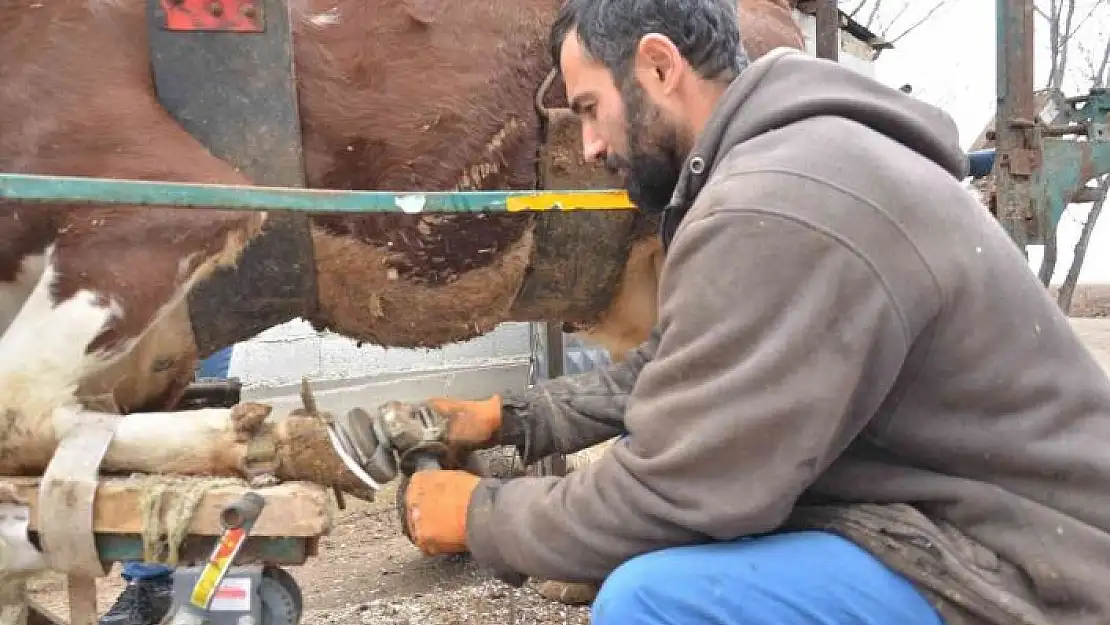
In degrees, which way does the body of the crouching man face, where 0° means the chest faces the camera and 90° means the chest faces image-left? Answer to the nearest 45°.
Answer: approximately 90°

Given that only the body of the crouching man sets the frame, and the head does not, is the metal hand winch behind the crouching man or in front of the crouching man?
in front

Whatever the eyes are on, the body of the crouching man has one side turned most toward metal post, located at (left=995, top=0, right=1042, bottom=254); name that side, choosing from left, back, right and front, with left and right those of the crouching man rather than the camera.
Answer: right

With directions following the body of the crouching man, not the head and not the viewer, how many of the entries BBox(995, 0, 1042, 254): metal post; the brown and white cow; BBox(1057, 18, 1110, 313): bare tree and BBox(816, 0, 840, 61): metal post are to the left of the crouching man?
0

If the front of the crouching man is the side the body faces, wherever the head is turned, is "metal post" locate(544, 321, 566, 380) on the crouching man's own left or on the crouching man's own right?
on the crouching man's own right

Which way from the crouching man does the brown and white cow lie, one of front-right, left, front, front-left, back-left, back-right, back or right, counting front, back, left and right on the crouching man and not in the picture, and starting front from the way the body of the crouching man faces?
front-right

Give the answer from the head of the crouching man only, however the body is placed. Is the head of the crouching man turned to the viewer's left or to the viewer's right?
to the viewer's left

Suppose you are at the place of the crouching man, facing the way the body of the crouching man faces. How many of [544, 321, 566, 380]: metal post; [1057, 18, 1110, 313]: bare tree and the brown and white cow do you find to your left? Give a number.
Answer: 0

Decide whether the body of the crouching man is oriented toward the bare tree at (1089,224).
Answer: no

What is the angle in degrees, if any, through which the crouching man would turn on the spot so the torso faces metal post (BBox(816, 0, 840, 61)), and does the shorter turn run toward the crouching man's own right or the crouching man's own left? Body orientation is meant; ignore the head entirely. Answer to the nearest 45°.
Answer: approximately 90° to the crouching man's own right

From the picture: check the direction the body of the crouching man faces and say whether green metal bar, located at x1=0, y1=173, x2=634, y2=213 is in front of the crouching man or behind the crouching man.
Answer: in front

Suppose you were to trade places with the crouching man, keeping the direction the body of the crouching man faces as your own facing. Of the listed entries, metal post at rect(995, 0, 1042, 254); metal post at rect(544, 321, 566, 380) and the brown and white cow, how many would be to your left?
0

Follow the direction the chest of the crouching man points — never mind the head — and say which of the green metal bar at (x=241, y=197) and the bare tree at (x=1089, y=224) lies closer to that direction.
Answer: the green metal bar

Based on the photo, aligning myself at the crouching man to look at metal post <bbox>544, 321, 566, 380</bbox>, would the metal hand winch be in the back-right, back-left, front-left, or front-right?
front-left
